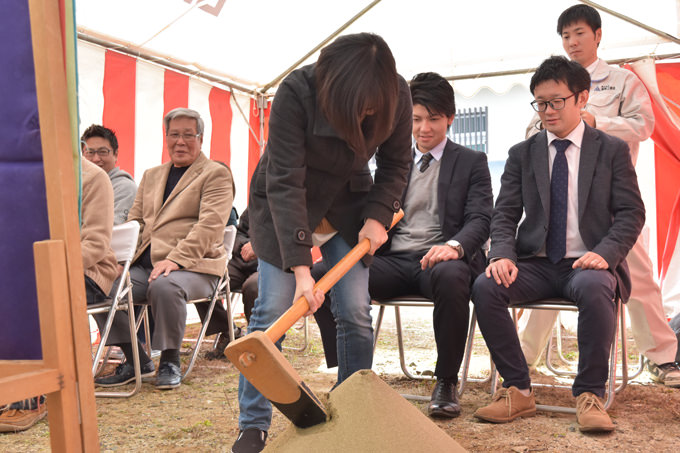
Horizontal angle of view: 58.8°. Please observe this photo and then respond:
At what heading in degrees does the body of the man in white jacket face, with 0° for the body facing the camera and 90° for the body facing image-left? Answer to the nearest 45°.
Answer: approximately 45°

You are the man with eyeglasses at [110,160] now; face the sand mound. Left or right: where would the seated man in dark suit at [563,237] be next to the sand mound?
left

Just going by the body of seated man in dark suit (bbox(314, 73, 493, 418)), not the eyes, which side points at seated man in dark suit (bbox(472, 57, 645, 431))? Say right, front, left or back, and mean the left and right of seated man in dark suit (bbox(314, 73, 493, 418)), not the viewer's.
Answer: left

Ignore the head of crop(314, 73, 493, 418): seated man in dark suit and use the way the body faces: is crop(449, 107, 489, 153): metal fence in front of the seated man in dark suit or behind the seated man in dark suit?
behind

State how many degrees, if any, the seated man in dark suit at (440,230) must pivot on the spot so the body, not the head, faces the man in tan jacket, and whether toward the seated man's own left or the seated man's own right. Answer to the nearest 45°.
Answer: approximately 45° to the seated man's own right

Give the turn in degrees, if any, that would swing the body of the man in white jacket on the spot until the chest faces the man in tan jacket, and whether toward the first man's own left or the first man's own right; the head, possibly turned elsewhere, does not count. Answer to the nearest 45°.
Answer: approximately 45° to the first man's own right

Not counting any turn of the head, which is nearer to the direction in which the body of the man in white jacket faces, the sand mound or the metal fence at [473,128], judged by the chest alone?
the sand mound

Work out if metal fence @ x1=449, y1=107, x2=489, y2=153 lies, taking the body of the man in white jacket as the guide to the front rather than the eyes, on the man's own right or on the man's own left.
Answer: on the man's own right

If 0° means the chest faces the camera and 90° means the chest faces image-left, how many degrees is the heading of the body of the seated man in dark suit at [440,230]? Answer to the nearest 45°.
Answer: approximately 45°

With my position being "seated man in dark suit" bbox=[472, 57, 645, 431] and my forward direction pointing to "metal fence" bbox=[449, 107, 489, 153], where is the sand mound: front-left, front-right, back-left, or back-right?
back-left
